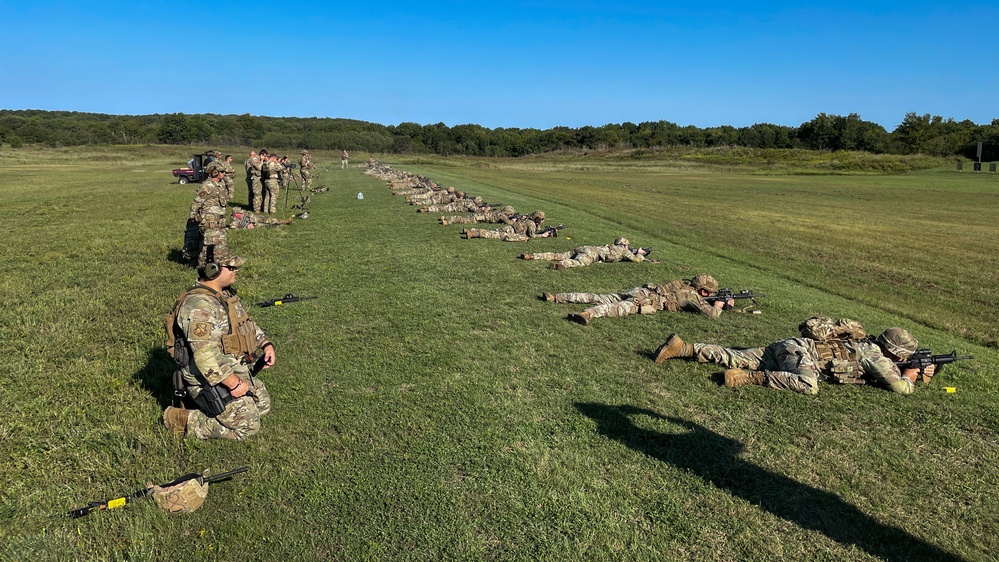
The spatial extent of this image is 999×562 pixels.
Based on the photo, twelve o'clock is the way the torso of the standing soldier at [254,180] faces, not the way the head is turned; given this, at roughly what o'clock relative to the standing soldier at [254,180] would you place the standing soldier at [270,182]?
the standing soldier at [270,182] is roughly at 1 o'clock from the standing soldier at [254,180].

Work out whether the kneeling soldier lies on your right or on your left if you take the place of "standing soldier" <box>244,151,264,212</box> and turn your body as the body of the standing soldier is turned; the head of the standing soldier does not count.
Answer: on your right

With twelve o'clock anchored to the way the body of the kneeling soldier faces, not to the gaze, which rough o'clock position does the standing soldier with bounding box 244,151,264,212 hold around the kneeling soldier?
The standing soldier is roughly at 9 o'clock from the kneeling soldier.

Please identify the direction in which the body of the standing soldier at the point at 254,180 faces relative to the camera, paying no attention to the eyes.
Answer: to the viewer's right

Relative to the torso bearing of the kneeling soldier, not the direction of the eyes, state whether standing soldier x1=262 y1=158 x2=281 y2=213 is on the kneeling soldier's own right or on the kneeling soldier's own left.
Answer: on the kneeling soldier's own left

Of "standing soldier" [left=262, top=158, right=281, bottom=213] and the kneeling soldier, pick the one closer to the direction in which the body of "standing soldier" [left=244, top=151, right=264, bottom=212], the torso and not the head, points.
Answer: the standing soldier

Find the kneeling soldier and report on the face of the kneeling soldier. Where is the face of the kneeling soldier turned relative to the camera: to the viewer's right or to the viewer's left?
to the viewer's right

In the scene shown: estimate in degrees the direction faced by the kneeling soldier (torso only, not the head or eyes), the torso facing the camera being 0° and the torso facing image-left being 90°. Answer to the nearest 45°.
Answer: approximately 270°
